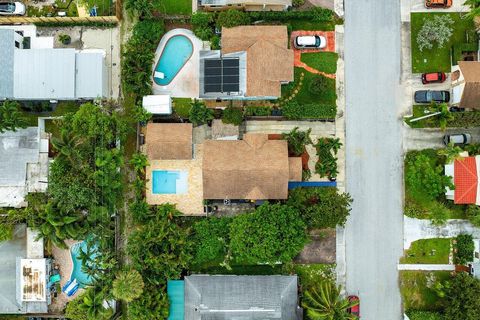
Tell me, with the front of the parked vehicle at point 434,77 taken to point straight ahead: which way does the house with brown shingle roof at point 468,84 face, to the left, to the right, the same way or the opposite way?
the opposite way

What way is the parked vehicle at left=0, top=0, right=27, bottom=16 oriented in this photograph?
to the viewer's right

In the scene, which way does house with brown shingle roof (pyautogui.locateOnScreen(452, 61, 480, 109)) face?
to the viewer's left

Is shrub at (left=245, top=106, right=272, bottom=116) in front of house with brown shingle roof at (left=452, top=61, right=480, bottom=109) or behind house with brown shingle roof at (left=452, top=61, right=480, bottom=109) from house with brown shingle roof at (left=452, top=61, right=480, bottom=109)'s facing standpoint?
in front

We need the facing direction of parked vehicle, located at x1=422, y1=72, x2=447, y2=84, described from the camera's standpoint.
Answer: facing to the right of the viewer
